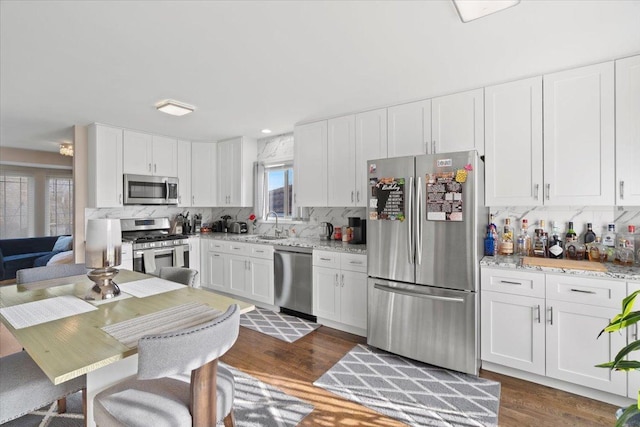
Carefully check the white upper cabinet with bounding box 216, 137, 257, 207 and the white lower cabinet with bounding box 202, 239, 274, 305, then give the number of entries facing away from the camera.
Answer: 0

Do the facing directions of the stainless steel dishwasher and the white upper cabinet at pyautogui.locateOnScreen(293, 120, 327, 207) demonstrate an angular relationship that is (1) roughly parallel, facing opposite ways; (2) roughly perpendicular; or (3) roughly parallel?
roughly parallel

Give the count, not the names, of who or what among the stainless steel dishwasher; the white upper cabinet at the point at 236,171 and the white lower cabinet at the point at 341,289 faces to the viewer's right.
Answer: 0

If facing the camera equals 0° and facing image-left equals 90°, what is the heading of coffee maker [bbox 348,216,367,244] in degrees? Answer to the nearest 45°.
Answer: approximately 45°

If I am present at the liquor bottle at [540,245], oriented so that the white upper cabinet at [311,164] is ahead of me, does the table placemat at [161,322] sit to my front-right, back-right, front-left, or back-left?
front-left

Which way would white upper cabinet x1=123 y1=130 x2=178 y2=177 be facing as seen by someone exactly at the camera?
facing the viewer and to the right of the viewer

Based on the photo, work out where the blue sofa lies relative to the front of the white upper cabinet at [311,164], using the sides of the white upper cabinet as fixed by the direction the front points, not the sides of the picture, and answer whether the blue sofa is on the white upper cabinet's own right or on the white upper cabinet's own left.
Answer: on the white upper cabinet's own right

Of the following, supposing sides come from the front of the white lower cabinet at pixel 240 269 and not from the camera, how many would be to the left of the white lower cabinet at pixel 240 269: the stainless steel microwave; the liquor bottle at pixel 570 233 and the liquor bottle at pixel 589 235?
2

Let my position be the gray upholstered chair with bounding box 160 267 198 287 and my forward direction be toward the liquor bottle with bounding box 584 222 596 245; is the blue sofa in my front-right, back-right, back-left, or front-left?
back-left

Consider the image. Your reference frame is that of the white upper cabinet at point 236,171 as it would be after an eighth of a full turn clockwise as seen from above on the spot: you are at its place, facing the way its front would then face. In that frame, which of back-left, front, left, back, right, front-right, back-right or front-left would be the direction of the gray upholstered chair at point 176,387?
left

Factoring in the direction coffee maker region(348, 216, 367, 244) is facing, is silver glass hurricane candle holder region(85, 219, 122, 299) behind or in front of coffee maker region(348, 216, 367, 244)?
in front

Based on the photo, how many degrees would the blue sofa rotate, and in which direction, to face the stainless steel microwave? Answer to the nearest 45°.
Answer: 0° — it already faces it

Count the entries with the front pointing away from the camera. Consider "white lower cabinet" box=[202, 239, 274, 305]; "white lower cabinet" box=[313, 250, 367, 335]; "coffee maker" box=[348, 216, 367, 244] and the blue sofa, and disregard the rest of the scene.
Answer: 0
